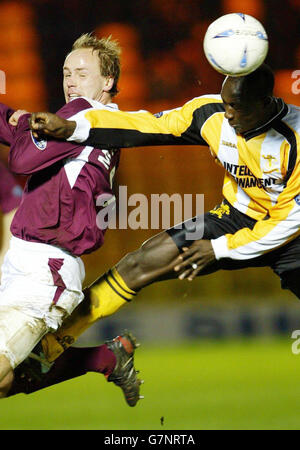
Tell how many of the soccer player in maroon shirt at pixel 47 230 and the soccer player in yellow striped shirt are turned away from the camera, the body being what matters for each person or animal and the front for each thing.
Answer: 0

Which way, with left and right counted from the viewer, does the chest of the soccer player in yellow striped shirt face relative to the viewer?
facing the viewer and to the left of the viewer

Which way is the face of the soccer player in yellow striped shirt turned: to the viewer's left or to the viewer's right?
to the viewer's left
